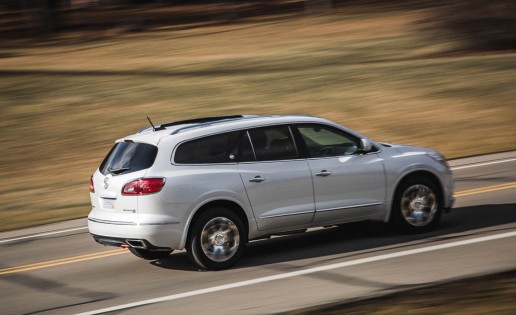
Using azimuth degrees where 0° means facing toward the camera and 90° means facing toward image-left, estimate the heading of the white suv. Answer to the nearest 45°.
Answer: approximately 225°
